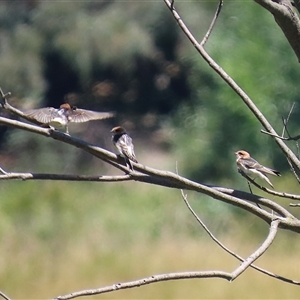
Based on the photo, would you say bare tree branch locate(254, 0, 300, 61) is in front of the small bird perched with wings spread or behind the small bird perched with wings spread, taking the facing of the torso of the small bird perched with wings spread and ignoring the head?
in front

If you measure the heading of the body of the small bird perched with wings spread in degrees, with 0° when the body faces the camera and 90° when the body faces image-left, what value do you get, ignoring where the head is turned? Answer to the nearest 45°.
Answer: approximately 0°
